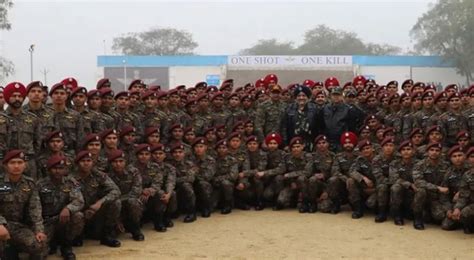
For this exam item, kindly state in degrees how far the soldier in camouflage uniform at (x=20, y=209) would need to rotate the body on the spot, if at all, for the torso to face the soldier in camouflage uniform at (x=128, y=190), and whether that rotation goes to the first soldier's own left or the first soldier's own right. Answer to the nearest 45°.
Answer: approximately 135° to the first soldier's own left

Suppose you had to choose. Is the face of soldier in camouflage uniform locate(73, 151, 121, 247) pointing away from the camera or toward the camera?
toward the camera

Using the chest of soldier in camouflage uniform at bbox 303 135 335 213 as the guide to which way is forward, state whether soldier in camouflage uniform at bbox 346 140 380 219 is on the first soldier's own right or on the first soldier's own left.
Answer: on the first soldier's own left

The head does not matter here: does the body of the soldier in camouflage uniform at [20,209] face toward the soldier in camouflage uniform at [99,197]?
no

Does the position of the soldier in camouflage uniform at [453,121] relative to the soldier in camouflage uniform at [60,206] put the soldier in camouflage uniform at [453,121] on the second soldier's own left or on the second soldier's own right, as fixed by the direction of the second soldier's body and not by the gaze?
on the second soldier's own left

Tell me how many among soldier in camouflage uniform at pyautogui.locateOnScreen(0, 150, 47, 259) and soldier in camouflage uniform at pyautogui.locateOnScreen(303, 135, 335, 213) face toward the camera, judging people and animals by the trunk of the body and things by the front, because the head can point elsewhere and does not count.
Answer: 2

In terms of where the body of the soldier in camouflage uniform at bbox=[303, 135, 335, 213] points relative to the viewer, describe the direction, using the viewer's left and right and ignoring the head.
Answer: facing the viewer

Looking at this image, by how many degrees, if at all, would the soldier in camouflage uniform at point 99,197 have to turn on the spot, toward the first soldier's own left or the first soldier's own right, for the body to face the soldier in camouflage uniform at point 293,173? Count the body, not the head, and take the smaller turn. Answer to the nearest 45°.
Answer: approximately 90° to the first soldier's own left

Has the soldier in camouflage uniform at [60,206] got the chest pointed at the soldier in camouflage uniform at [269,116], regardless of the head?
no

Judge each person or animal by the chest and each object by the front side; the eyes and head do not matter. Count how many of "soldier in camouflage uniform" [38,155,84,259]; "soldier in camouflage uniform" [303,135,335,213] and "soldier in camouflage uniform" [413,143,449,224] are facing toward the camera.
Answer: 3

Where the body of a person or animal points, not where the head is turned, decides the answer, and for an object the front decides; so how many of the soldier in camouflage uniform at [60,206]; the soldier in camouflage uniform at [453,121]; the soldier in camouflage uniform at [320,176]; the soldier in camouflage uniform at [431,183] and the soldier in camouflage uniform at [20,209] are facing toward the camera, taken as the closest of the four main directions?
5

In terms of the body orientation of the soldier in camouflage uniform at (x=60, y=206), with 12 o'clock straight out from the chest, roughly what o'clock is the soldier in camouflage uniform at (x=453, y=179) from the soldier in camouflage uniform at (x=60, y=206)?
the soldier in camouflage uniform at (x=453, y=179) is roughly at 9 o'clock from the soldier in camouflage uniform at (x=60, y=206).

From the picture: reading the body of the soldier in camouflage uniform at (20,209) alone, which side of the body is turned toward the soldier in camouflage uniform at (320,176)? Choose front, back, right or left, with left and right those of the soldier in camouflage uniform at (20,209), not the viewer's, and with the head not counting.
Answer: left

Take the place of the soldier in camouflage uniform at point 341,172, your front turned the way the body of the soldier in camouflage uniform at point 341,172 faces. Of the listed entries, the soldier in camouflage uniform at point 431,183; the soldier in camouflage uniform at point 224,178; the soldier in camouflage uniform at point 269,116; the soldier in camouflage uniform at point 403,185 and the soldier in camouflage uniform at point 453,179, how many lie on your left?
3

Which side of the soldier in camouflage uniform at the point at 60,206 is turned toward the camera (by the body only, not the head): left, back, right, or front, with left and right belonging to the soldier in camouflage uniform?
front

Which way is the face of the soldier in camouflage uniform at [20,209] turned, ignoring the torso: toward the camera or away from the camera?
toward the camera

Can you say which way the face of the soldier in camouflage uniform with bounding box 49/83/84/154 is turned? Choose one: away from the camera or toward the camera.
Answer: toward the camera
